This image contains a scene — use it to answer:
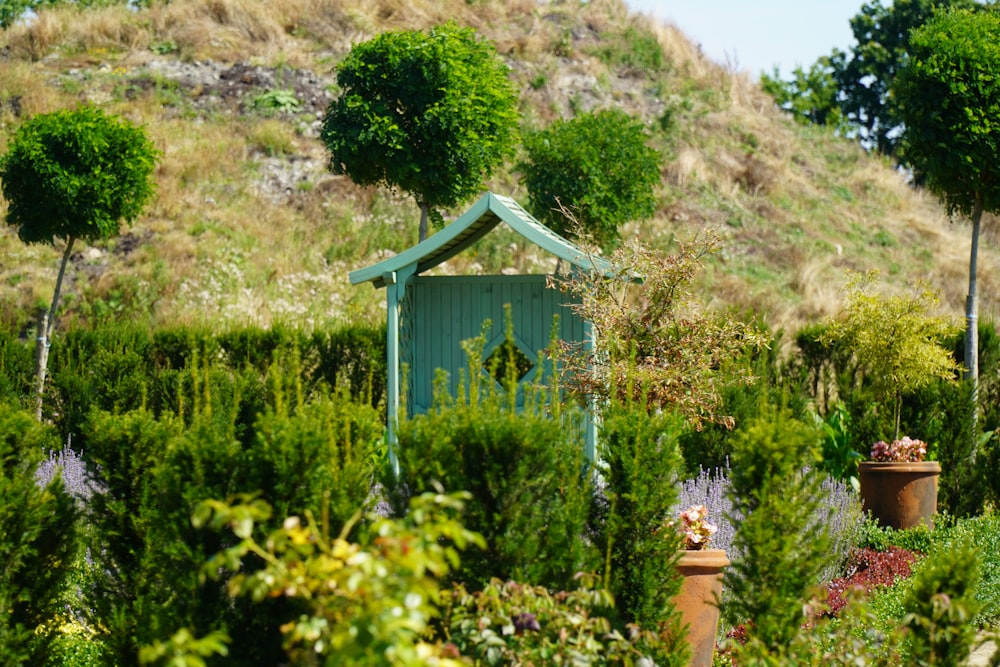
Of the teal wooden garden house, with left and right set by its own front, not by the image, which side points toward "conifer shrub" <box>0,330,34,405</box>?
right

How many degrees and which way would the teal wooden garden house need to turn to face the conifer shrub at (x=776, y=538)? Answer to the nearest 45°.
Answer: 0° — it already faces it

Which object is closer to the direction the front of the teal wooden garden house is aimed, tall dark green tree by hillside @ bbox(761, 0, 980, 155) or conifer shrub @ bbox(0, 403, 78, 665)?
the conifer shrub

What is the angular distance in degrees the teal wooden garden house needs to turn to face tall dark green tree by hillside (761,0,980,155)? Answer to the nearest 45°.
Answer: approximately 135° to its left

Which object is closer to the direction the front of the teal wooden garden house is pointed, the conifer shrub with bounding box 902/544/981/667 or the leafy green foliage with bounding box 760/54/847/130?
the conifer shrub

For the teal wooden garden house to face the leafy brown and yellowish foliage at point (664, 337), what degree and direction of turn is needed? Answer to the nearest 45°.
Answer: approximately 45° to its left

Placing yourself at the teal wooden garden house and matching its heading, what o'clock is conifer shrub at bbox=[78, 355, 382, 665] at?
The conifer shrub is roughly at 12 o'clock from the teal wooden garden house.

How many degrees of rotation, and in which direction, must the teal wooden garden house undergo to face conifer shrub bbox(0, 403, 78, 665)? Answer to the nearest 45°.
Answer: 0° — it already faces it

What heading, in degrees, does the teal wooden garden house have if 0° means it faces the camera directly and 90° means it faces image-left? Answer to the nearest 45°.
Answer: approximately 0°

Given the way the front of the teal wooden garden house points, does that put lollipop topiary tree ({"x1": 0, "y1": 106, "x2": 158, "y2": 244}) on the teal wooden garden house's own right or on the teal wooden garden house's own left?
on the teal wooden garden house's own right

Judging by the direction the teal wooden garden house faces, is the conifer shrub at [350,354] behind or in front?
behind

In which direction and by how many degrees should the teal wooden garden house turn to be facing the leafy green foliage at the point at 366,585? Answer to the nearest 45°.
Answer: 0° — it already faces it
